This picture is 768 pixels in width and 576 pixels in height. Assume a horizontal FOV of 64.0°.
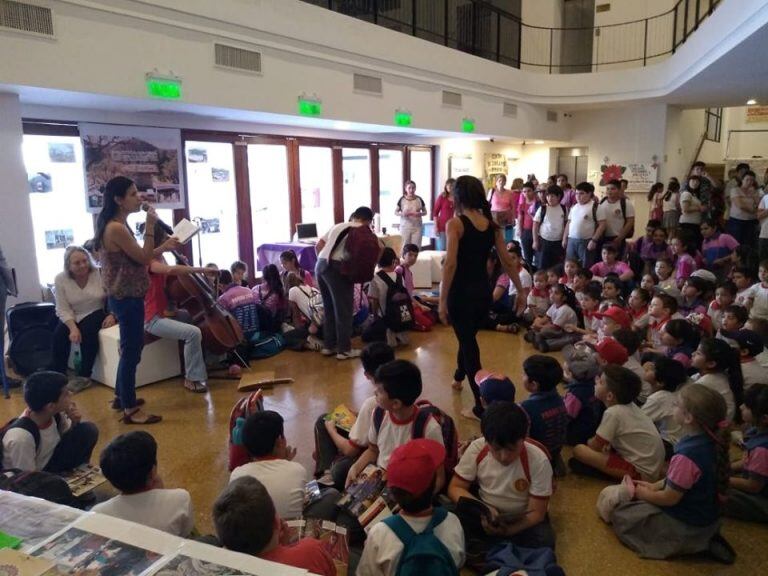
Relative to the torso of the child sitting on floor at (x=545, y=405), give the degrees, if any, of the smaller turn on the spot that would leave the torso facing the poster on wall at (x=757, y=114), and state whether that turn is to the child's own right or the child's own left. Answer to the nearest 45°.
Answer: approximately 45° to the child's own right

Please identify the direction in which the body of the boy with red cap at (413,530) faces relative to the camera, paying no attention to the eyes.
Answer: away from the camera

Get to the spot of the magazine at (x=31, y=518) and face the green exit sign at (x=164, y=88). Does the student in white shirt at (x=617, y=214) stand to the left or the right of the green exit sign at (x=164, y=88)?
right

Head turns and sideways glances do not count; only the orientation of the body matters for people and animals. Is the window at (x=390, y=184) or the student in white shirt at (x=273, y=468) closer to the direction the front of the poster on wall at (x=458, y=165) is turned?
the student in white shirt

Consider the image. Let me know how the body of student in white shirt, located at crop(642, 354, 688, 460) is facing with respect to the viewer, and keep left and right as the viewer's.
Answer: facing to the left of the viewer

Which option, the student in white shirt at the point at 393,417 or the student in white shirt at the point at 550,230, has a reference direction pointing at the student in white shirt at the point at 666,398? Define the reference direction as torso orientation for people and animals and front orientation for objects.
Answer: the student in white shirt at the point at 550,230

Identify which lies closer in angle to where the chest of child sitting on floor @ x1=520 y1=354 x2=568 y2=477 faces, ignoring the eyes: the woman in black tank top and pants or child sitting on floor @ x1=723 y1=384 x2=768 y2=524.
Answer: the woman in black tank top and pants

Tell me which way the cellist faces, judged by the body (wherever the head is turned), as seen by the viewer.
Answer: to the viewer's right

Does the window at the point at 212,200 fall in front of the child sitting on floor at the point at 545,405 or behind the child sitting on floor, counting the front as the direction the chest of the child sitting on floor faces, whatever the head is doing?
in front

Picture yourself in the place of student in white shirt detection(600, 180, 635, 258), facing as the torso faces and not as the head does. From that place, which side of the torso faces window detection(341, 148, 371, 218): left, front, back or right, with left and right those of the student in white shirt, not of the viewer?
right

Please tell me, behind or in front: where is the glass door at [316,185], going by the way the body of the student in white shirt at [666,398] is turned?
in front

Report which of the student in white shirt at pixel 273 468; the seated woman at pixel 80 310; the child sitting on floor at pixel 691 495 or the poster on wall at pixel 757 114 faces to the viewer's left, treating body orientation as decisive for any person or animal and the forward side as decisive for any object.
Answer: the child sitting on floor

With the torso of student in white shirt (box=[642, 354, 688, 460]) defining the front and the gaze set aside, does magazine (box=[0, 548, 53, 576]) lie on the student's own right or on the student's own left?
on the student's own left

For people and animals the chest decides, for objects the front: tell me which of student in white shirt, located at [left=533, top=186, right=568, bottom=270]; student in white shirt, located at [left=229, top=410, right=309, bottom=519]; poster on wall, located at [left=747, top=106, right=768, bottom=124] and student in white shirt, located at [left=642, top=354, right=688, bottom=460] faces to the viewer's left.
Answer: student in white shirt, located at [left=642, top=354, right=688, bottom=460]

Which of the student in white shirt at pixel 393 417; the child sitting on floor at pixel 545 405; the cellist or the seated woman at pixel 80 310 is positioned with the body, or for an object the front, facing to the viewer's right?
the cellist

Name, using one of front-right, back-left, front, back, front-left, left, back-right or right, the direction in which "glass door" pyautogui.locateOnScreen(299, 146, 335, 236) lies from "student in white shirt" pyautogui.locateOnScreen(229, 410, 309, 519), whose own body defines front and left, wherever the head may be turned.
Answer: front-left

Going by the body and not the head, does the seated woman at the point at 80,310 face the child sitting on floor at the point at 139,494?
yes

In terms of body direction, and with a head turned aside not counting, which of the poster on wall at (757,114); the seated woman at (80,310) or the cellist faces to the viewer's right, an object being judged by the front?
the cellist
